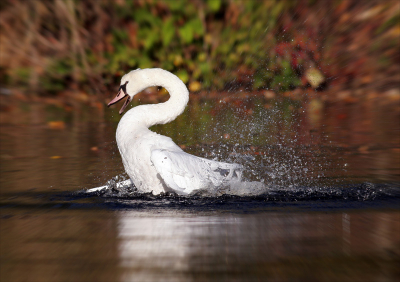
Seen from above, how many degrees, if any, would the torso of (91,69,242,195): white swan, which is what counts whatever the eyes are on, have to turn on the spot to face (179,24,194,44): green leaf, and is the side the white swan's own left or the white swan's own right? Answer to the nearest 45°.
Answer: approximately 90° to the white swan's own right

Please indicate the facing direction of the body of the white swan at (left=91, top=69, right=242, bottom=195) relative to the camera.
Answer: to the viewer's left

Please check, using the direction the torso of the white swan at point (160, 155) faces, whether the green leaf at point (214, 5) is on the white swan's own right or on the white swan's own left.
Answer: on the white swan's own right

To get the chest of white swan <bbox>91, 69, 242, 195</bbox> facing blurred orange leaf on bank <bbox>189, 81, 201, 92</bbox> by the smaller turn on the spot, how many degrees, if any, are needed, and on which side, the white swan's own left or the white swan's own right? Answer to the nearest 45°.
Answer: approximately 90° to the white swan's own right
